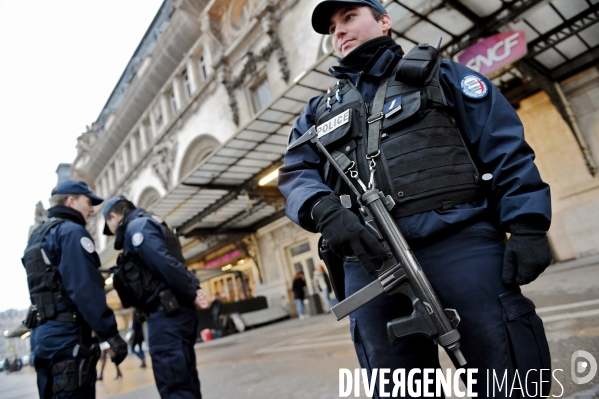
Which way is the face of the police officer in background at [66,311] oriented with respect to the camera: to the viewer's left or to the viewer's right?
to the viewer's right

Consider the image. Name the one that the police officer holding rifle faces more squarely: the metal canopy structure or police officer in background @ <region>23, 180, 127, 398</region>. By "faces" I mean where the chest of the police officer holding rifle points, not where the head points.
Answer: the police officer in background

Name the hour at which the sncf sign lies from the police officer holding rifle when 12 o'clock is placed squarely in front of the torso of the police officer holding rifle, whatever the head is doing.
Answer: The sncf sign is roughly at 5 o'clock from the police officer holding rifle.

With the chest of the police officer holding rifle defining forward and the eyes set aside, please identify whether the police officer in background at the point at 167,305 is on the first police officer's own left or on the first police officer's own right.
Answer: on the first police officer's own right

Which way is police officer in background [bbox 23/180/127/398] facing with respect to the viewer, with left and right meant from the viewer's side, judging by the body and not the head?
facing away from the viewer and to the right of the viewer

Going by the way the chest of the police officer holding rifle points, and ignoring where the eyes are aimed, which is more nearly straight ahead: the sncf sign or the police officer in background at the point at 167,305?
the police officer in background

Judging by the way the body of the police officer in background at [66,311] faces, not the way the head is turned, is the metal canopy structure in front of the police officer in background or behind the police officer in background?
in front

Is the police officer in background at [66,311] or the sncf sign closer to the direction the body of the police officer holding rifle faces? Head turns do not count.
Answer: the police officer in background
